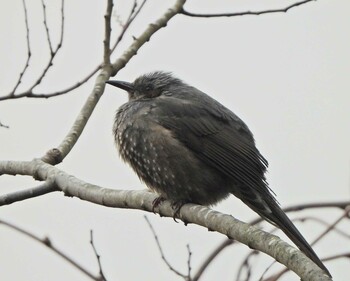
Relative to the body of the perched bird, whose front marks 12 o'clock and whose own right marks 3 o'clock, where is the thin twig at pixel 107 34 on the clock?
The thin twig is roughly at 1 o'clock from the perched bird.

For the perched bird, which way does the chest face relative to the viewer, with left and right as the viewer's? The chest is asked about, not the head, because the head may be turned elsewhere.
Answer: facing to the left of the viewer
